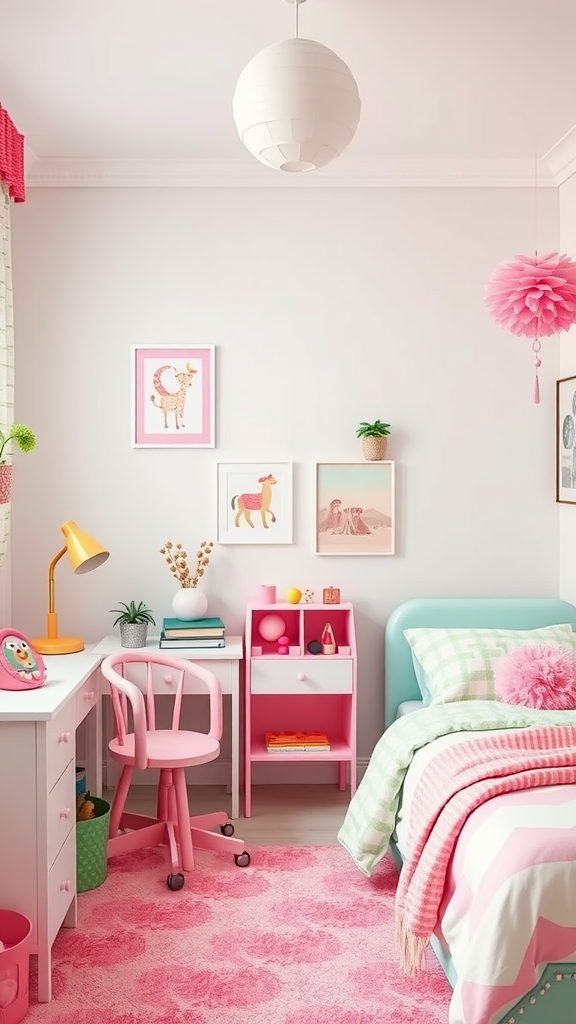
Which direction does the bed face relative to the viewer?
toward the camera

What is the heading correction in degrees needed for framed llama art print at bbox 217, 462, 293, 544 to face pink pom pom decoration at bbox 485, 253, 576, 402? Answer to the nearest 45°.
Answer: approximately 45° to its left

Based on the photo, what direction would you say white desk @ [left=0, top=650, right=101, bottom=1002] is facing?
to the viewer's right

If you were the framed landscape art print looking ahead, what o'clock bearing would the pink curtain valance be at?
The pink curtain valance is roughly at 2 o'clock from the framed landscape art print.

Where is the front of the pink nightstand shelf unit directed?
toward the camera

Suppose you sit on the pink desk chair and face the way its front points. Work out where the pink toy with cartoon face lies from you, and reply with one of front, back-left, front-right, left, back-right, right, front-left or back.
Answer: right

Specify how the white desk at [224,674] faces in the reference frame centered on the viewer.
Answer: facing the viewer

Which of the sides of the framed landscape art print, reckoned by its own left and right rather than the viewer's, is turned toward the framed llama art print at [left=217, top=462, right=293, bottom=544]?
right
